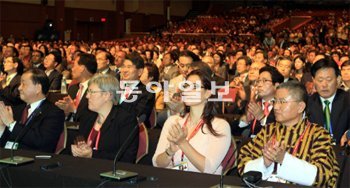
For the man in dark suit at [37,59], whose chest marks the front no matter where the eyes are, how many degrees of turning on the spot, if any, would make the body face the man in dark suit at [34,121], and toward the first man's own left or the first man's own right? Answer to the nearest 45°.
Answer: approximately 45° to the first man's own left

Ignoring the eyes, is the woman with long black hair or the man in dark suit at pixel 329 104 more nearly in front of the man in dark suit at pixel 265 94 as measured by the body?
the woman with long black hair

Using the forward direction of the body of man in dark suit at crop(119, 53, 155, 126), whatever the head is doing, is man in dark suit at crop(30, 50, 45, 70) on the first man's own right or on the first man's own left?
on the first man's own right

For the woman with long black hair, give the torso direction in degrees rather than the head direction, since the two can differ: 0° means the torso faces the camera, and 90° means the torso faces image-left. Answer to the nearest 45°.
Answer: approximately 45°

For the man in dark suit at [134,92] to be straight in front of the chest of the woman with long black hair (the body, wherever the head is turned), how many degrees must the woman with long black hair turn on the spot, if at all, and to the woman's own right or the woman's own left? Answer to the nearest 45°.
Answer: approximately 135° to the woman's own right

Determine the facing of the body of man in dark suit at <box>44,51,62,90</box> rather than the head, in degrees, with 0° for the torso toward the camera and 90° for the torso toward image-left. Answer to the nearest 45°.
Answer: approximately 45°

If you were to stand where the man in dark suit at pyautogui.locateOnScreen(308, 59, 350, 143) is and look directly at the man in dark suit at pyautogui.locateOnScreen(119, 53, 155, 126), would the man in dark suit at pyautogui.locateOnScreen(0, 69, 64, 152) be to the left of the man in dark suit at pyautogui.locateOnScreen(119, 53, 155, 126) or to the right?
left

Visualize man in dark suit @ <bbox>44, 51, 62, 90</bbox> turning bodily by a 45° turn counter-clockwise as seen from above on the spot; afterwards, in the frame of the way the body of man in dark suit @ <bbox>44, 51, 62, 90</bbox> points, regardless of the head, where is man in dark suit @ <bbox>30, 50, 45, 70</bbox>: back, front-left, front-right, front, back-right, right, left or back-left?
back

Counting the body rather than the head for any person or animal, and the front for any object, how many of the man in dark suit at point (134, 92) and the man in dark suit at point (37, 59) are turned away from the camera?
0
